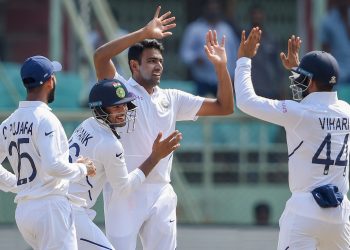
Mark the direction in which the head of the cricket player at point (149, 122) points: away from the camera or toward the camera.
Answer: toward the camera

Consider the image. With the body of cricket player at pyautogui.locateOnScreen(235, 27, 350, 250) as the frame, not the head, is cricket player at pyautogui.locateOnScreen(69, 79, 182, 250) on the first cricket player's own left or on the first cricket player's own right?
on the first cricket player's own left

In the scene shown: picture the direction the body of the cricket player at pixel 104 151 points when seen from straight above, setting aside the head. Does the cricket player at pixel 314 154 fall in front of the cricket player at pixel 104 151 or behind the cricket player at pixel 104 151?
in front

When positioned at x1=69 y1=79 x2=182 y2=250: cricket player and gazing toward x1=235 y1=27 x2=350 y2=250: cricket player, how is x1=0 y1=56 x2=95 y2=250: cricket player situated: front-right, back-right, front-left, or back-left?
back-right

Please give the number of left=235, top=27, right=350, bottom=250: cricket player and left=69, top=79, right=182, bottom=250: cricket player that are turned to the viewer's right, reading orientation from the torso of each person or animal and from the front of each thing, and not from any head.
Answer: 1

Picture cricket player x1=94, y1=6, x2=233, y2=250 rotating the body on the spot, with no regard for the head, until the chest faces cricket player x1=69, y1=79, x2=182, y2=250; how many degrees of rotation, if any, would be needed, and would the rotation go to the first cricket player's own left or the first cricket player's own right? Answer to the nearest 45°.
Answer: approximately 90° to the first cricket player's own right

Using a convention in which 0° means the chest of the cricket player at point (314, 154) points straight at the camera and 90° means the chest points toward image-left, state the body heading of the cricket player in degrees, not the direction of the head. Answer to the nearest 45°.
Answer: approximately 135°

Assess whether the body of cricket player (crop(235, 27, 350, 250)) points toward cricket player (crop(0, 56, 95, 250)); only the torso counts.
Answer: no

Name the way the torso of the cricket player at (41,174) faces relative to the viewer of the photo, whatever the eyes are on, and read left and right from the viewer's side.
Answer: facing away from the viewer and to the right of the viewer

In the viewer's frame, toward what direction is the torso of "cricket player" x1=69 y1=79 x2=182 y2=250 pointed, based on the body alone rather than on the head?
to the viewer's right

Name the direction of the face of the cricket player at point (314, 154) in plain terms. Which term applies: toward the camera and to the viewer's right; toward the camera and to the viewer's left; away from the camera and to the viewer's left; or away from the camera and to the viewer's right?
away from the camera and to the viewer's left

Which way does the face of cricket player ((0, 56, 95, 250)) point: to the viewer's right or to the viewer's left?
to the viewer's right

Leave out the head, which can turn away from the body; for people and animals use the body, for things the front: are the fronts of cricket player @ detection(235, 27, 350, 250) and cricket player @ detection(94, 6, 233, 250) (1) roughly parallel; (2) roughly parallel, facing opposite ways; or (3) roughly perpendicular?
roughly parallel, facing opposite ways

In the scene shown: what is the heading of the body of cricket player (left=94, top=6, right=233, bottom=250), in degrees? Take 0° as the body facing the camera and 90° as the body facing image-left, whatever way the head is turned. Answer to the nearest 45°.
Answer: approximately 315°

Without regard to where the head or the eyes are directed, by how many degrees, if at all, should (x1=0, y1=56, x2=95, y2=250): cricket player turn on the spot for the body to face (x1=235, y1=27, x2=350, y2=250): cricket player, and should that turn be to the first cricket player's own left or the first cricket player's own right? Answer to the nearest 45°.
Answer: approximately 45° to the first cricket player's own right
